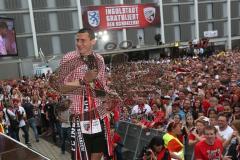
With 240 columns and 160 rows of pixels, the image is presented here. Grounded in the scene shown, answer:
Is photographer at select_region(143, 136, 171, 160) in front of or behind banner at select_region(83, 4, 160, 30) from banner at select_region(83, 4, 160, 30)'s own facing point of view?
in front

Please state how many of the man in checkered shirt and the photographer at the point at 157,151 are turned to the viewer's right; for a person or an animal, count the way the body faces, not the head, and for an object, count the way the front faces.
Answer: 0

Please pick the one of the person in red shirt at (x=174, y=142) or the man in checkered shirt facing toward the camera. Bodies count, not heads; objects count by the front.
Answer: the man in checkered shirt

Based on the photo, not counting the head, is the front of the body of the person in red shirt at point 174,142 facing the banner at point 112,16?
no

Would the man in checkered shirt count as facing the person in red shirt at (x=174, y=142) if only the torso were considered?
no

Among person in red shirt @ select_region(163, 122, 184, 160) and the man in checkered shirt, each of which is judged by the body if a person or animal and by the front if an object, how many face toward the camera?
1

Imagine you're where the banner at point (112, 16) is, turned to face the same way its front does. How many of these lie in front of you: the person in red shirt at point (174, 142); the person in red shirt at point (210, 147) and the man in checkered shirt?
3

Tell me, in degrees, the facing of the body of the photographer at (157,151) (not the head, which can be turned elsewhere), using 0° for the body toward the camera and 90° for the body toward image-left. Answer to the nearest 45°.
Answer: approximately 45°

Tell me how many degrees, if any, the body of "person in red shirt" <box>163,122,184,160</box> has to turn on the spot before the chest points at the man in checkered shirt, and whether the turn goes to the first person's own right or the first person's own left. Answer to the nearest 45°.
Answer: approximately 90° to the first person's own right

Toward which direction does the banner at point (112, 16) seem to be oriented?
toward the camera

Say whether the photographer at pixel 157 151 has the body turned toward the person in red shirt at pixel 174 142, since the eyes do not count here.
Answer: no
